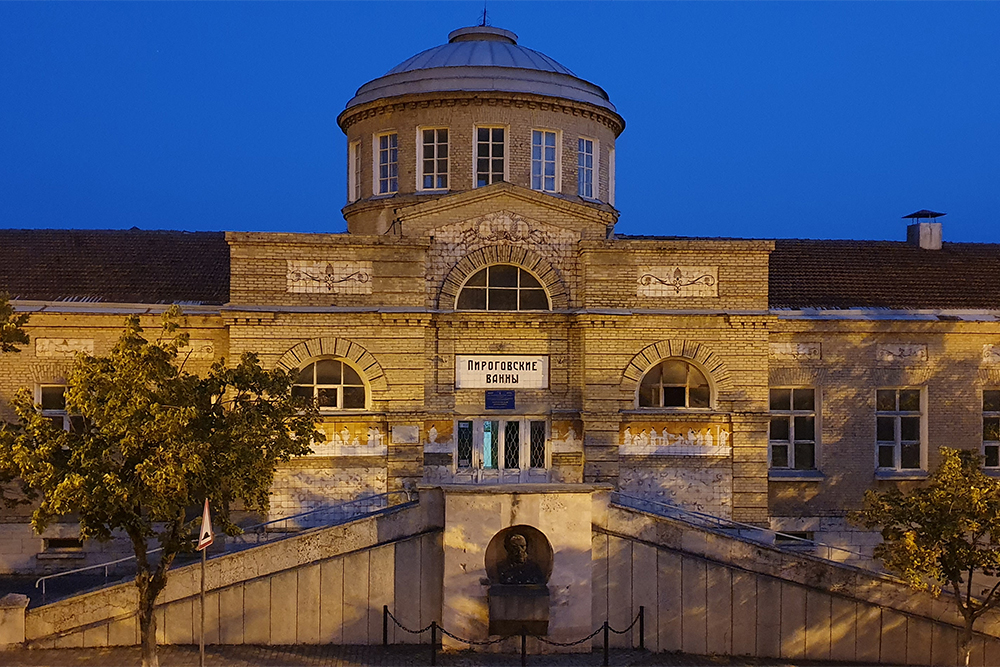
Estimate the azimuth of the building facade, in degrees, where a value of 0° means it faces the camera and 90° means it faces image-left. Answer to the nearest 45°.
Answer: approximately 0°

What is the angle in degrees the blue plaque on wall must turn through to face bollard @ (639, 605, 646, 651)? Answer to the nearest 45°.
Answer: approximately 45° to its left

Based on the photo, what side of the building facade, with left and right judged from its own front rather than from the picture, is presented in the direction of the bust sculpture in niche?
front

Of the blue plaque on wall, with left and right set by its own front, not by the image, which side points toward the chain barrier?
front

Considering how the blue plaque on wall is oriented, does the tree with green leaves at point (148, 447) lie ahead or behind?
ahead

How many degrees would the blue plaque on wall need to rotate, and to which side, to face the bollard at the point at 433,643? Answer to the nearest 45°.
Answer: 0° — it already faces it

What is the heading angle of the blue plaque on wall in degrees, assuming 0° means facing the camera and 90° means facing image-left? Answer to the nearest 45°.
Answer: approximately 0°
